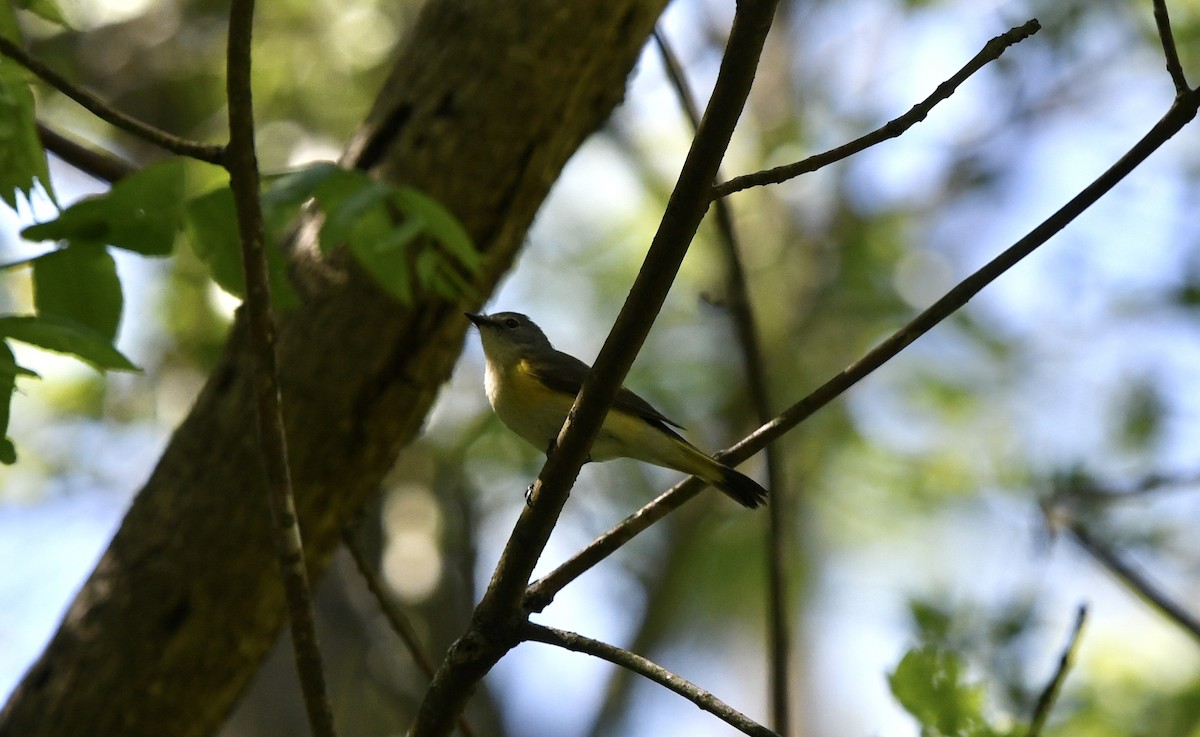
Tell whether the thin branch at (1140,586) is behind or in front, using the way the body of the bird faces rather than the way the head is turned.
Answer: behind

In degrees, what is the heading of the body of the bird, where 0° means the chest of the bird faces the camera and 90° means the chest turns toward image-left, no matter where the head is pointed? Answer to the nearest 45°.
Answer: approximately 90°

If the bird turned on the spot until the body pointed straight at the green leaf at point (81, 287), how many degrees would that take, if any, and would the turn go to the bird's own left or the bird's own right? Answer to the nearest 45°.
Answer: approximately 45° to the bird's own left

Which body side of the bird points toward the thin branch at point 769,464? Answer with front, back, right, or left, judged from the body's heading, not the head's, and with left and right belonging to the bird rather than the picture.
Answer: back

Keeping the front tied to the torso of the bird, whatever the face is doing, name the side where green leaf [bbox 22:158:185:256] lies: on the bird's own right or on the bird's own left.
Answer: on the bird's own right

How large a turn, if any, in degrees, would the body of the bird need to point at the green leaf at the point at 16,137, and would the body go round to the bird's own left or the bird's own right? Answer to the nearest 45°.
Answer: approximately 45° to the bird's own left
